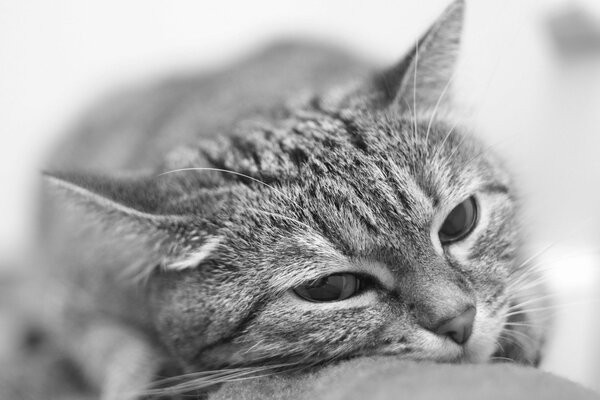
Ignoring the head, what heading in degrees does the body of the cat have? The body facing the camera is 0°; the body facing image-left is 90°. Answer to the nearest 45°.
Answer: approximately 315°
